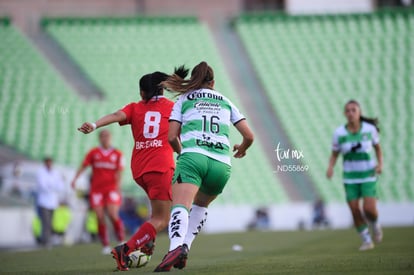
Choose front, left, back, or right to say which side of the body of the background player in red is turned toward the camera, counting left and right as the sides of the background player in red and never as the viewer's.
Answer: front

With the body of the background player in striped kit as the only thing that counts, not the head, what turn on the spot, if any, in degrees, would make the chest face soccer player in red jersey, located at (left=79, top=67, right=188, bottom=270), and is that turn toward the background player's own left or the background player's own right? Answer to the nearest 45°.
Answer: approximately 45° to the background player's own right

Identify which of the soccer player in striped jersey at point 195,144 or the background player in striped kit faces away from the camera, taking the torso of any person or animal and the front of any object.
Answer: the soccer player in striped jersey

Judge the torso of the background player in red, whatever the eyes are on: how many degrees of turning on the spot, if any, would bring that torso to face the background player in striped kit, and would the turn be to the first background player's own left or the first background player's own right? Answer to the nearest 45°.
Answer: approximately 45° to the first background player's own left

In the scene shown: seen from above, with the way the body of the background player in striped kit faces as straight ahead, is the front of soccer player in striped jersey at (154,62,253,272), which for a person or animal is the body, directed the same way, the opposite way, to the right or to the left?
the opposite way

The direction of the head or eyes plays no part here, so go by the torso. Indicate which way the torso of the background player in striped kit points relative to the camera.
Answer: toward the camera

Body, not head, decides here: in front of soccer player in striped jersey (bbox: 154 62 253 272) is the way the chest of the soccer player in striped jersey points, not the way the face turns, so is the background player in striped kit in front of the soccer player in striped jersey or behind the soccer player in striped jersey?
in front

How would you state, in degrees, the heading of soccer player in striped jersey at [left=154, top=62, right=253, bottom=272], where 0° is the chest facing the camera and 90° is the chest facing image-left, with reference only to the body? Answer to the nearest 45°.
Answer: approximately 180°

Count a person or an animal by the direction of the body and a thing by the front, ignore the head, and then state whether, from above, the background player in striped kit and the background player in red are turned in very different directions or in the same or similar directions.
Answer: same or similar directions

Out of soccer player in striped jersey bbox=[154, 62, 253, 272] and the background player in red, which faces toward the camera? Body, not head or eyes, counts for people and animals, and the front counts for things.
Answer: the background player in red

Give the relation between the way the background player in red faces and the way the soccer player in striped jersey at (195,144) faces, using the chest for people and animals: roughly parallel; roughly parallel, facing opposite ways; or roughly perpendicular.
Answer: roughly parallel, facing opposite ways

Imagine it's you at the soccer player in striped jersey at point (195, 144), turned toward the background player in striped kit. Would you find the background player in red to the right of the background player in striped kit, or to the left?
left

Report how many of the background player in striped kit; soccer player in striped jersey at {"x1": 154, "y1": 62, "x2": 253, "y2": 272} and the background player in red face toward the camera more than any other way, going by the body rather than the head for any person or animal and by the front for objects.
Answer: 2

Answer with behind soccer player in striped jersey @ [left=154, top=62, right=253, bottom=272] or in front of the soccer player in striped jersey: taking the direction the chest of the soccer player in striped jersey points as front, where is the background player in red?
in front
